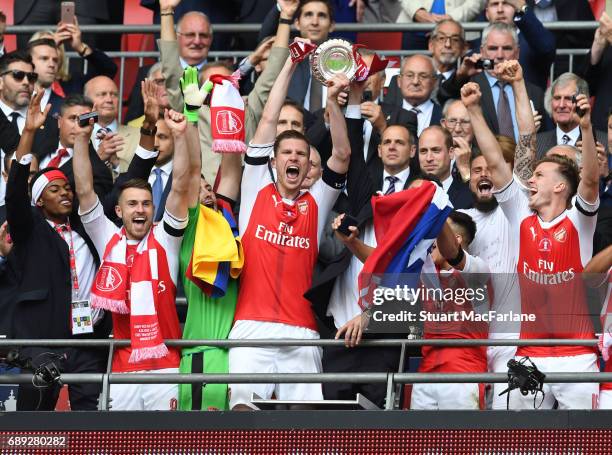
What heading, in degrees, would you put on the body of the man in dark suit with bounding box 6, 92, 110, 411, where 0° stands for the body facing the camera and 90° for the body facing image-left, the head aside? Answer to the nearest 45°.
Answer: approximately 315°

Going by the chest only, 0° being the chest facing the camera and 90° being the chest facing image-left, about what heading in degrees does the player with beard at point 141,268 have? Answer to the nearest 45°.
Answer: approximately 0°

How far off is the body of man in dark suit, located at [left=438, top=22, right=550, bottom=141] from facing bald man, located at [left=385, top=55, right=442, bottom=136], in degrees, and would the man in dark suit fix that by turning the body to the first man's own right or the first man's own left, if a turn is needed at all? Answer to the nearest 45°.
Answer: approximately 90° to the first man's own right

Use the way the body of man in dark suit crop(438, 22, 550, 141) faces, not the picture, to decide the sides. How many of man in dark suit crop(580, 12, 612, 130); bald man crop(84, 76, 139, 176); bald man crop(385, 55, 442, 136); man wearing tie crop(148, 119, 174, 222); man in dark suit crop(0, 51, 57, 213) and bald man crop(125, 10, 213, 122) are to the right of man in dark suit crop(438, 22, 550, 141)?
5

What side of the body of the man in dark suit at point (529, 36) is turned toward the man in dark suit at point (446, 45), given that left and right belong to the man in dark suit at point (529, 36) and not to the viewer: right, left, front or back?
right

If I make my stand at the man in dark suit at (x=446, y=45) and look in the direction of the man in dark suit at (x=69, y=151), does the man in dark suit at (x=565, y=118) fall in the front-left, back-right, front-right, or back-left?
back-left
